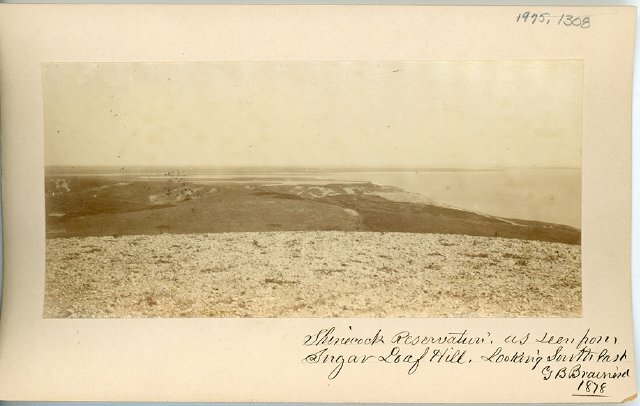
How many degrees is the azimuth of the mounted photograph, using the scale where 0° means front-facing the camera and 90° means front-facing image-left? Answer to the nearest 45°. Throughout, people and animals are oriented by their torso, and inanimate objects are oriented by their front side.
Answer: approximately 0°
